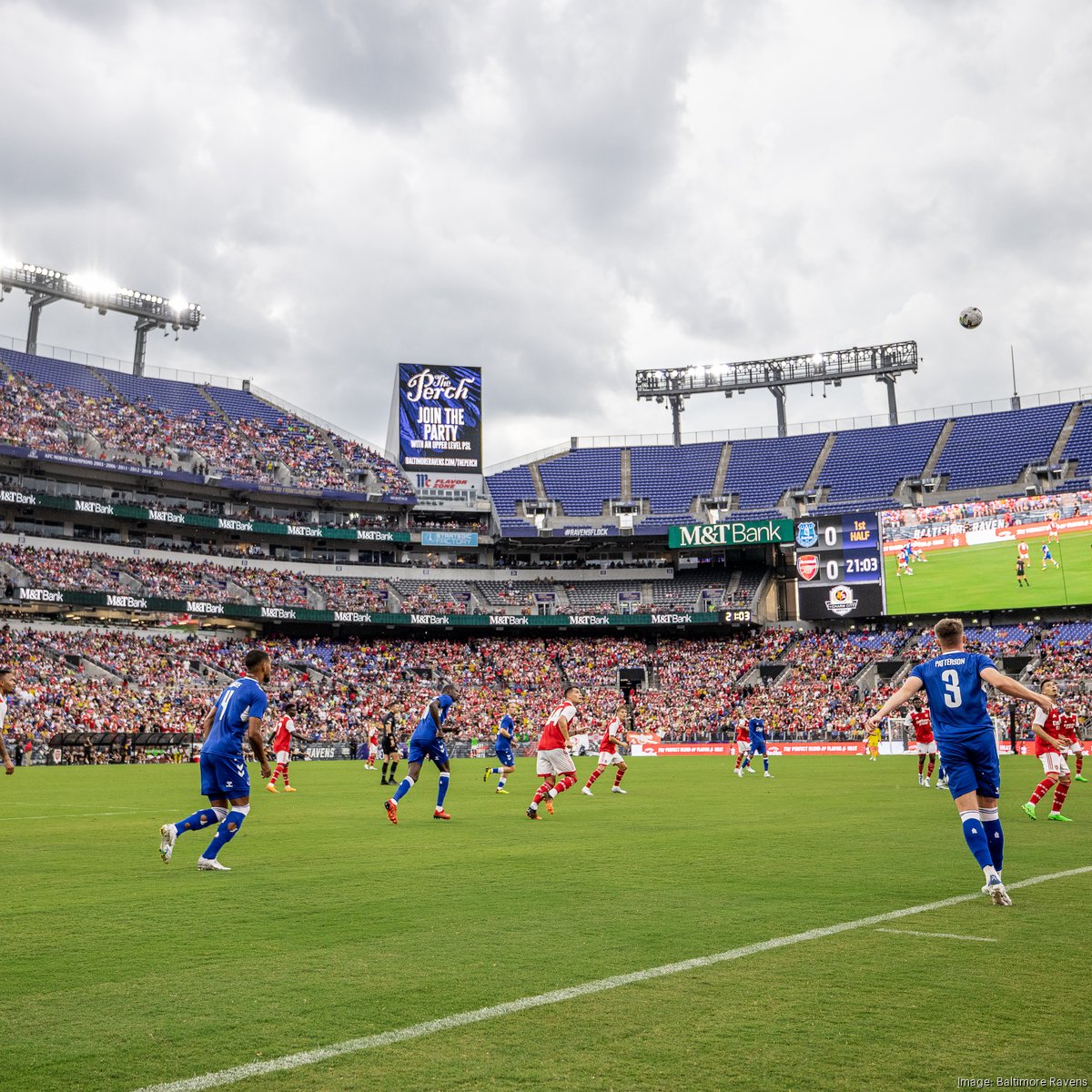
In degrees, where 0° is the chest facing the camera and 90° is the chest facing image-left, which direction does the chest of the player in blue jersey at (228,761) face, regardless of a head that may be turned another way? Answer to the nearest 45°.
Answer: approximately 225°

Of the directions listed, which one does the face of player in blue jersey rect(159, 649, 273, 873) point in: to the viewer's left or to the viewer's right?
to the viewer's right

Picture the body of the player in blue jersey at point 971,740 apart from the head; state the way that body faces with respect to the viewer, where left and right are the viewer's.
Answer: facing away from the viewer

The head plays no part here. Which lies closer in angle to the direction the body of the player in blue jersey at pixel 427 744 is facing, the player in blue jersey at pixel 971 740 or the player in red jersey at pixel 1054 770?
the player in red jersey

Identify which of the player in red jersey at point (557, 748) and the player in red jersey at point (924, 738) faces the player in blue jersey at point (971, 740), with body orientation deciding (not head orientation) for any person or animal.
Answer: the player in red jersey at point (924, 738)

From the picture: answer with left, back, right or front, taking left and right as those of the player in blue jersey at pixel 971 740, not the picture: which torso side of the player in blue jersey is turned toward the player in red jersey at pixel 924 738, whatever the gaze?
front

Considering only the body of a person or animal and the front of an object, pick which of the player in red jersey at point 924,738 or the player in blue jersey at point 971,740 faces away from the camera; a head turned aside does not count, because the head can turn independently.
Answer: the player in blue jersey

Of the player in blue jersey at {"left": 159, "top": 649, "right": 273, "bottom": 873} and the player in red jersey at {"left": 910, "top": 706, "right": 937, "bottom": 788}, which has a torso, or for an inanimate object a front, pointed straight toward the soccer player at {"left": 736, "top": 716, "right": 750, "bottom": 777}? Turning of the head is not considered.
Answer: the player in blue jersey

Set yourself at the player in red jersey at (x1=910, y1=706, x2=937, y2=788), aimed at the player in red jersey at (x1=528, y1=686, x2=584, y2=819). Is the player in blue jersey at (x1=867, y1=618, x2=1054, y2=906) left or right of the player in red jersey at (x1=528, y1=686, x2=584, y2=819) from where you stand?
left

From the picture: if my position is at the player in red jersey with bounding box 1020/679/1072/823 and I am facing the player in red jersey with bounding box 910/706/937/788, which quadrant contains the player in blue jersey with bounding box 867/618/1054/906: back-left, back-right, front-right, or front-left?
back-left

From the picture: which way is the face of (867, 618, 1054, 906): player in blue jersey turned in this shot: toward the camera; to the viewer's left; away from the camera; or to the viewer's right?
away from the camera
